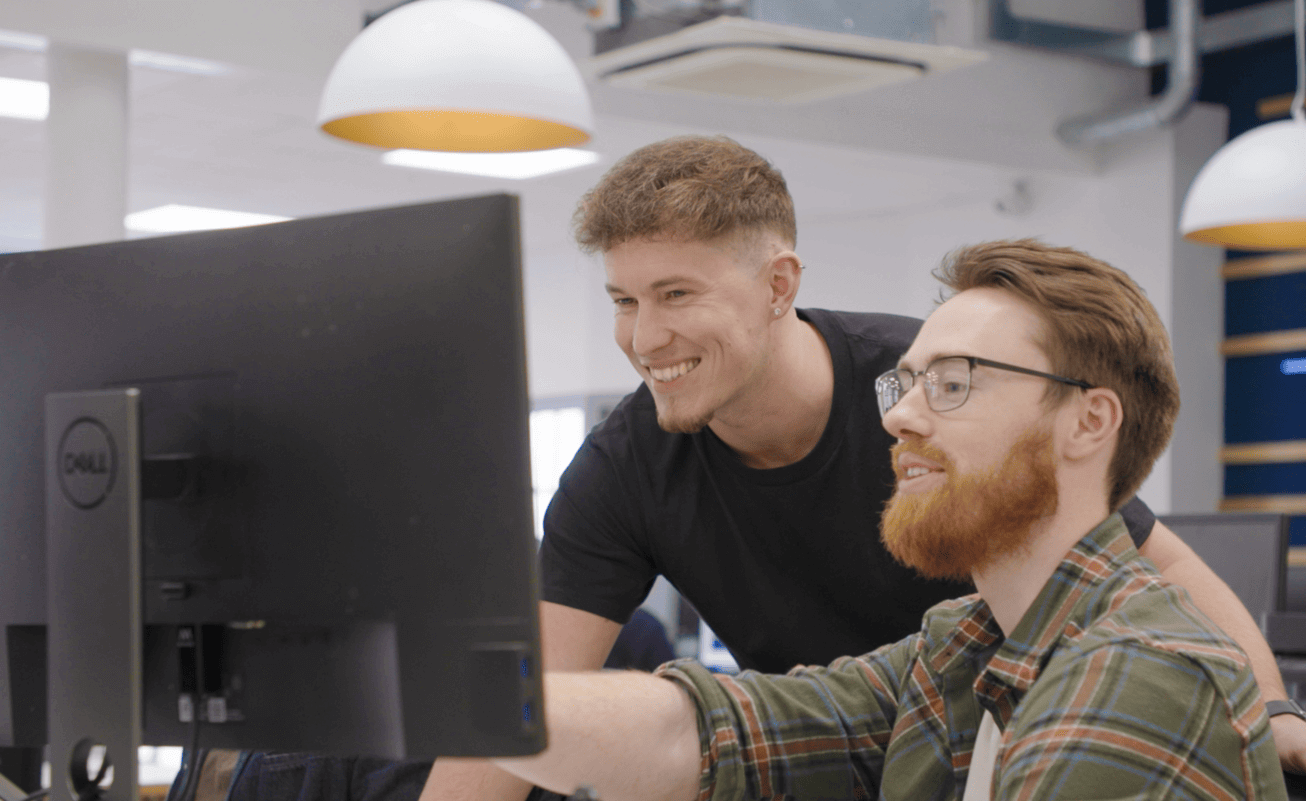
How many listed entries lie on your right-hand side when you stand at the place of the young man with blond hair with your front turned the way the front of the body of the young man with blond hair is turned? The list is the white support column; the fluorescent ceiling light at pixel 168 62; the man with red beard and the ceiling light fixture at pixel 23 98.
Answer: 3

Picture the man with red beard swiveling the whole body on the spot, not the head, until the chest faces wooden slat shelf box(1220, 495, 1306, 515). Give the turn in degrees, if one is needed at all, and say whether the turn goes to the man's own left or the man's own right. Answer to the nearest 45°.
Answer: approximately 135° to the man's own right

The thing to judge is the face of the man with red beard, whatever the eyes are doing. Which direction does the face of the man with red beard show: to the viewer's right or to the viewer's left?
to the viewer's left

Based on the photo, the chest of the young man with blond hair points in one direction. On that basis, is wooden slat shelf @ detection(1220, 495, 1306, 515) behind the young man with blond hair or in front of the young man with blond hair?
behind

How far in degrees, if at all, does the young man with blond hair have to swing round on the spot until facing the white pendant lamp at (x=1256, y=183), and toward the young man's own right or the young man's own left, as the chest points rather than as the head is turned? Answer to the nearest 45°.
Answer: approximately 180°

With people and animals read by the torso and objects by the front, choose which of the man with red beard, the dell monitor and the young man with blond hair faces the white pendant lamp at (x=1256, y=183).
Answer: the dell monitor

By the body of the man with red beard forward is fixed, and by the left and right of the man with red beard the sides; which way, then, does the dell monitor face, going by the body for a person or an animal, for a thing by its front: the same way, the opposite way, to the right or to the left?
the opposite way

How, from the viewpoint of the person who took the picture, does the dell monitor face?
facing away from the viewer and to the right of the viewer

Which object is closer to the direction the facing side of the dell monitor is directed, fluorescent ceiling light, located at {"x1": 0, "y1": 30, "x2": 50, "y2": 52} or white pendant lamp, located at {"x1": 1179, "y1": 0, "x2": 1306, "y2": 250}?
the white pendant lamp
